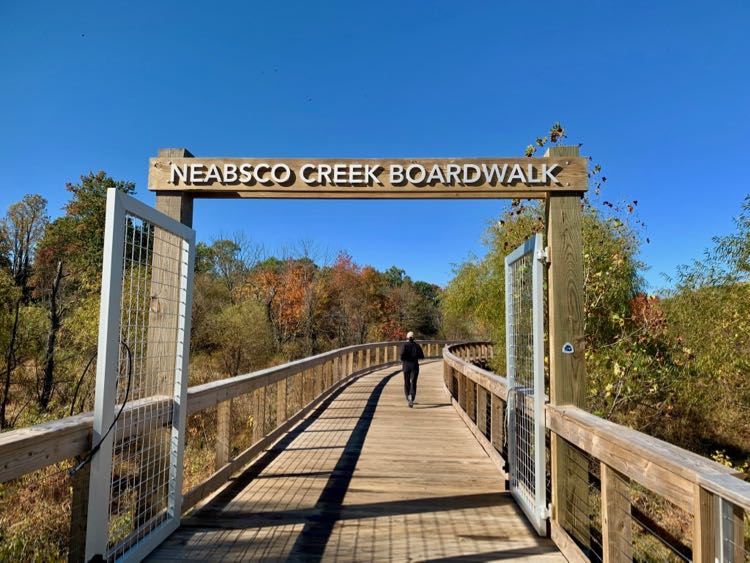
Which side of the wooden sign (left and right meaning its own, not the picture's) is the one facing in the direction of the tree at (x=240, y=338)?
back

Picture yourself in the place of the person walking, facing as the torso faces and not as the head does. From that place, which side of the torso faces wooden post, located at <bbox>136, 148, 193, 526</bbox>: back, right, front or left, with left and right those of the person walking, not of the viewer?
back

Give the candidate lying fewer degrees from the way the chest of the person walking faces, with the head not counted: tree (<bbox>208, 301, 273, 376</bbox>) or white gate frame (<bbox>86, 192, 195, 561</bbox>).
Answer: the tree

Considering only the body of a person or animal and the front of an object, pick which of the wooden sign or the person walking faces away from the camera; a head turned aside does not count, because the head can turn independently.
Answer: the person walking

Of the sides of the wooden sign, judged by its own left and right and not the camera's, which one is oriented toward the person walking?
back

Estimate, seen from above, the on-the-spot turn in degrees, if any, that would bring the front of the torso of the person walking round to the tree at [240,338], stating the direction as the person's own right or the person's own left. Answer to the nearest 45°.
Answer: approximately 45° to the person's own left

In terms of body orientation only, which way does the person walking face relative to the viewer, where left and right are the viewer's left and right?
facing away from the viewer

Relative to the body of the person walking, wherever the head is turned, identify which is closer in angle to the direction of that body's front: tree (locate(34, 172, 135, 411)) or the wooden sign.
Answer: the tree

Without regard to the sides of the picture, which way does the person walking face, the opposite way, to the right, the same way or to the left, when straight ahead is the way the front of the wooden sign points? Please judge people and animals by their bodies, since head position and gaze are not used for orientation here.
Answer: the opposite way

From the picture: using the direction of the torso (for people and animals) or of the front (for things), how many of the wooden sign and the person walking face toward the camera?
1
